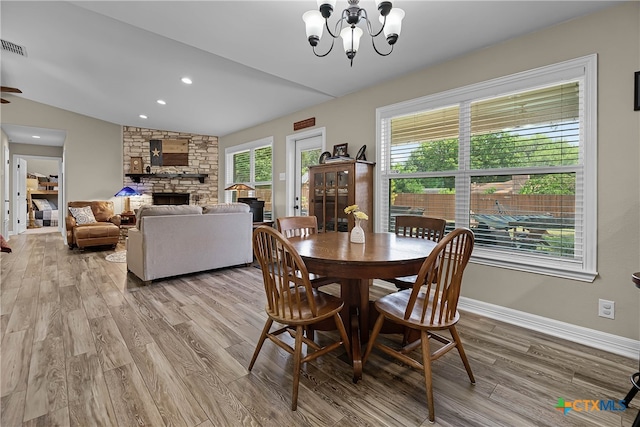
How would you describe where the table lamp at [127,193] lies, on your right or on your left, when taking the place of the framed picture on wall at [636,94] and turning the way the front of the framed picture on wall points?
on your right

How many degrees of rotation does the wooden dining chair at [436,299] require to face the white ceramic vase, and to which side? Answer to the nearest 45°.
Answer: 0° — it already faces it

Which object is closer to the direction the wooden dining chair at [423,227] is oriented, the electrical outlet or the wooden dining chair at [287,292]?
the wooden dining chair

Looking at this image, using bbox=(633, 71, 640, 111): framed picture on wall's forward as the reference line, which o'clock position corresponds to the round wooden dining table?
The round wooden dining table is roughly at 1 o'clock from the framed picture on wall.

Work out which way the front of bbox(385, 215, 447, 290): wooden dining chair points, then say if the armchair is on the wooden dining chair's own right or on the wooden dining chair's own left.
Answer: on the wooden dining chair's own right

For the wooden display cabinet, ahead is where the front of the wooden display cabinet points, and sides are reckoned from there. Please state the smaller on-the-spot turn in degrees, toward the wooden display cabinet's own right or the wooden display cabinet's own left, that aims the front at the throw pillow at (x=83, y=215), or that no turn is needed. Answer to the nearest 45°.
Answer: approximately 45° to the wooden display cabinet's own right

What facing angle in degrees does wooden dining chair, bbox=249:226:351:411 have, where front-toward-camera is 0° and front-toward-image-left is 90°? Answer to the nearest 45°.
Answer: approximately 225°

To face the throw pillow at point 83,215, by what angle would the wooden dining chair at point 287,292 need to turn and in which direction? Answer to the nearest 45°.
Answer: approximately 90° to its left

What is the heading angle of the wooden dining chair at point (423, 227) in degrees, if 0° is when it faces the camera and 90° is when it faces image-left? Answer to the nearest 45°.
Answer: approximately 45°

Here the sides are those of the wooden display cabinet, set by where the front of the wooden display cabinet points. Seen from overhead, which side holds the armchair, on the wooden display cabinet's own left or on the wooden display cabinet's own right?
on the wooden display cabinet's own right
